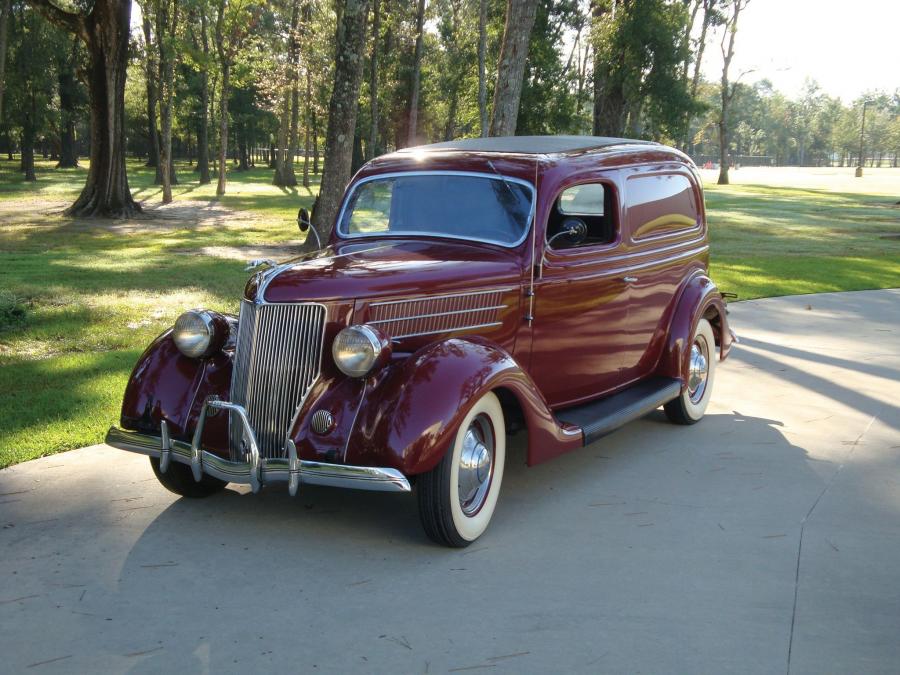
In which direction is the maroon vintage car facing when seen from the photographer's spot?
facing the viewer and to the left of the viewer

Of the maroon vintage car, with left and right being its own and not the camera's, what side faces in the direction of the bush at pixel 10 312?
right

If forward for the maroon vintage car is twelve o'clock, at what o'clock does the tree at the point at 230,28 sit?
The tree is roughly at 4 o'clock from the maroon vintage car.

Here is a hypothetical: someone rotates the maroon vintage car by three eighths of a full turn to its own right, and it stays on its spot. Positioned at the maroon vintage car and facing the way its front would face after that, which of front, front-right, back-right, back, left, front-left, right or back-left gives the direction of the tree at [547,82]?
front

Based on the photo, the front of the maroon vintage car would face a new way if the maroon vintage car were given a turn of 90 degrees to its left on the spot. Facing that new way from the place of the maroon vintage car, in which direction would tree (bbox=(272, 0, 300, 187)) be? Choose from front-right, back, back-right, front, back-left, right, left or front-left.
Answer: back-left

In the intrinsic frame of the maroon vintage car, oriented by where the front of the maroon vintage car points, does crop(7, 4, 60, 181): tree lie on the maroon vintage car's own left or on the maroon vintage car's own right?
on the maroon vintage car's own right

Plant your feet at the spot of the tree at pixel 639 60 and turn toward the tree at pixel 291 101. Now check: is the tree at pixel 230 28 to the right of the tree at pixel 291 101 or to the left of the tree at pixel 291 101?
left
